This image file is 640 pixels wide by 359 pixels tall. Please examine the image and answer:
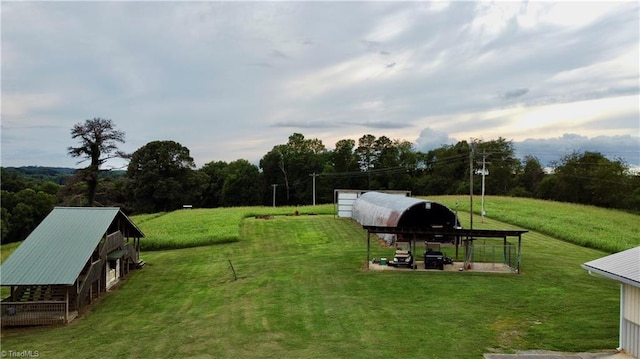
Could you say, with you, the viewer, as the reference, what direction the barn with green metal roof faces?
facing the viewer and to the right of the viewer

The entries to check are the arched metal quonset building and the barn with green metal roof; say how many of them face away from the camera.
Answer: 0

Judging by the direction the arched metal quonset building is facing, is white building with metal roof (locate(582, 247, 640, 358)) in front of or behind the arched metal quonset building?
in front

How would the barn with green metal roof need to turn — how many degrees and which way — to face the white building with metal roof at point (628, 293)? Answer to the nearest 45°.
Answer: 0° — it already faces it

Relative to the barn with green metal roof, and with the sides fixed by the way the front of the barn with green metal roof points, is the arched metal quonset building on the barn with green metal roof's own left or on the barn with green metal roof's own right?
on the barn with green metal roof's own left

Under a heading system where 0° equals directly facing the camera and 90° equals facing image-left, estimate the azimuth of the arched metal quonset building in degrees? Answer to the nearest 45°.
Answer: approximately 315°

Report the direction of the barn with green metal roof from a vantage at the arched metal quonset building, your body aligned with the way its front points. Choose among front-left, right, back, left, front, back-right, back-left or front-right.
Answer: right
